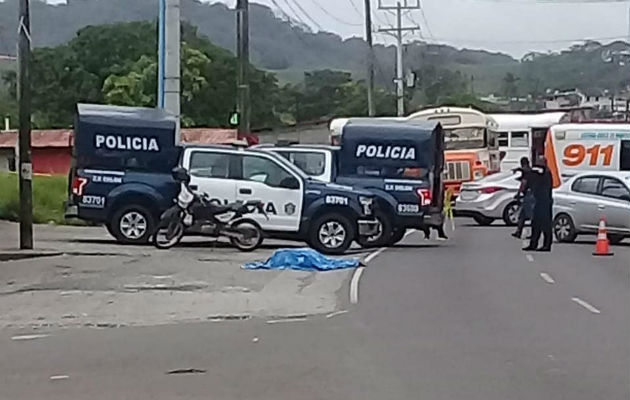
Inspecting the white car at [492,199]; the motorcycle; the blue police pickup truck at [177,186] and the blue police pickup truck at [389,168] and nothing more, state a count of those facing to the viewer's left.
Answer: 2

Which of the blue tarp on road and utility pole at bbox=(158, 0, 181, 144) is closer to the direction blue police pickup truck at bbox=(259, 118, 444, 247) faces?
the utility pole

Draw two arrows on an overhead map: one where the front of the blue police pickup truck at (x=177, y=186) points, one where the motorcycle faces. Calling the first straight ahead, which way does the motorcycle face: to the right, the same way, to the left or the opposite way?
the opposite way

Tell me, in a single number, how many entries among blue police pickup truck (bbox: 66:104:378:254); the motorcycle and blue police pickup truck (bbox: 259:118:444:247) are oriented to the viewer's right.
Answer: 1

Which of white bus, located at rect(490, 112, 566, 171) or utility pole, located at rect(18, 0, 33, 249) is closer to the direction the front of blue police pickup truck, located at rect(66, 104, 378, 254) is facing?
the white bus

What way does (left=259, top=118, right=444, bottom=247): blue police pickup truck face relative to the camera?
to the viewer's left

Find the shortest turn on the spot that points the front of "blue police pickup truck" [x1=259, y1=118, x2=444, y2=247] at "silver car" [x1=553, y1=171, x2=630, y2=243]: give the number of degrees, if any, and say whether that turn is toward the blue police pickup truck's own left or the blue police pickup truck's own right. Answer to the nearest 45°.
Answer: approximately 180°

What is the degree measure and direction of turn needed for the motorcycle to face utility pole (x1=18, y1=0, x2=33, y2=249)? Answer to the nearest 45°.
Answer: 0° — it already faces it

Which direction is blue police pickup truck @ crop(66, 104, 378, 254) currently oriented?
to the viewer's right

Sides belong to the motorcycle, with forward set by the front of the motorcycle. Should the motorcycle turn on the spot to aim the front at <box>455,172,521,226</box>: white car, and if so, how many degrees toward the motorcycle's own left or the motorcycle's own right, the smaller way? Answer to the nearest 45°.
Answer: approximately 135° to the motorcycle's own right

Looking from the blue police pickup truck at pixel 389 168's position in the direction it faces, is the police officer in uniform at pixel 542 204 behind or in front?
behind

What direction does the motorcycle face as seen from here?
to the viewer's left

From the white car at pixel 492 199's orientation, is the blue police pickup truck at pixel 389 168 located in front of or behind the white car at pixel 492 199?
behind

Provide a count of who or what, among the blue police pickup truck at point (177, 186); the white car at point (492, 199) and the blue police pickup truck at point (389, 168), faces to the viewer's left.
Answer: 1

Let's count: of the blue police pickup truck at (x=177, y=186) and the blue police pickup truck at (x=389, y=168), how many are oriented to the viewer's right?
1
